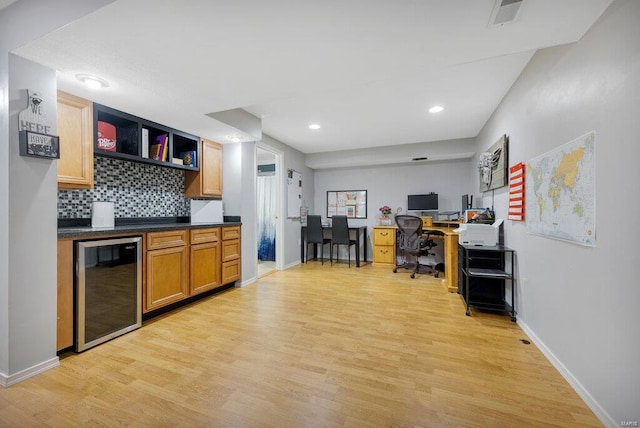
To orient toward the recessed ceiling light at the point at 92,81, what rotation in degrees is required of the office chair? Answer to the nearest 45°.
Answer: approximately 180°

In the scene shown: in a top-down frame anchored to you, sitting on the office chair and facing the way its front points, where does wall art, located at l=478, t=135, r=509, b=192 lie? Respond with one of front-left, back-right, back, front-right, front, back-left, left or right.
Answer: right

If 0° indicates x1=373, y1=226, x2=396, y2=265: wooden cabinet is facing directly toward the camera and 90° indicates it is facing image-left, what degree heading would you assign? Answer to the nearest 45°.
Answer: approximately 0°

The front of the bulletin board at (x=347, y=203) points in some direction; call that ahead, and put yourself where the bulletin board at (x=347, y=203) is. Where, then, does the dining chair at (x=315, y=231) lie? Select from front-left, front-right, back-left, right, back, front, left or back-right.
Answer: front-right

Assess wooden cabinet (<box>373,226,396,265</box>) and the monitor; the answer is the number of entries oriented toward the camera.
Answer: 2

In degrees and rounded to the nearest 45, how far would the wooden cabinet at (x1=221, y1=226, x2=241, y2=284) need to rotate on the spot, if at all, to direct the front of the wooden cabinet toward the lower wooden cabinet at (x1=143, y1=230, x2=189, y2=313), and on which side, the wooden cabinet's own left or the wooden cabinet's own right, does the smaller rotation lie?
approximately 90° to the wooden cabinet's own right

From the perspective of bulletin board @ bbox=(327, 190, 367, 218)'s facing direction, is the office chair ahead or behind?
ahead

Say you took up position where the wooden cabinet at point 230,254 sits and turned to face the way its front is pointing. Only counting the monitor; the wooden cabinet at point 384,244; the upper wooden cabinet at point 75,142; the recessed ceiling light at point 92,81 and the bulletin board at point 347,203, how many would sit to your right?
2

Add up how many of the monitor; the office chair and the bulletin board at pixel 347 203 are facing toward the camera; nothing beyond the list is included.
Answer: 2

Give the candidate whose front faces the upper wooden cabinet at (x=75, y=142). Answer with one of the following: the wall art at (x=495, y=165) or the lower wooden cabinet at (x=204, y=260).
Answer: the wall art

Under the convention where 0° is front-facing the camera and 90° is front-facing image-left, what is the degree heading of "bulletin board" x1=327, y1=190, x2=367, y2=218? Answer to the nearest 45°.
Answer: approximately 0°

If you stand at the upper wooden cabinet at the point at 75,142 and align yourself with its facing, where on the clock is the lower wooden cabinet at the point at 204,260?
The lower wooden cabinet is roughly at 10 o'clock from the upper wooden cabinet.

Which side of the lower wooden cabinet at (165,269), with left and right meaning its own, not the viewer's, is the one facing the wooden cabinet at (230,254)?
left

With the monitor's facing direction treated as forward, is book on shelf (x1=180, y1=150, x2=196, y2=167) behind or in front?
in front

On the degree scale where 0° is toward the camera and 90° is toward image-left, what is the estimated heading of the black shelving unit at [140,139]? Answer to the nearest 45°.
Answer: approximately 315°

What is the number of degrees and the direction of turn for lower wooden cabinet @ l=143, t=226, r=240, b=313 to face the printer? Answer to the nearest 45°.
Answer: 0° — it already faces it

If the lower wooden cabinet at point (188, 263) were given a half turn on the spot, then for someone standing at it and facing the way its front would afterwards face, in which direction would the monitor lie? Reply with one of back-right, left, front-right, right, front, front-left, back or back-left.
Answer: back-right
